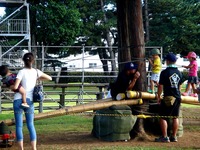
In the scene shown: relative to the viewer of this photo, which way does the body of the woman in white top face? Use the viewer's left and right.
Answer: facing away from the viewer

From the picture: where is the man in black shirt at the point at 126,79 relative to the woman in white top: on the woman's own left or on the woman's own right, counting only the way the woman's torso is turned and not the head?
on the woman's own right

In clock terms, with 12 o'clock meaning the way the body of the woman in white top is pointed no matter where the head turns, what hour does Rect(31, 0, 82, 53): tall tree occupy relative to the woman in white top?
The tall tree is roughly at 12 o'clock from the woman in white top.

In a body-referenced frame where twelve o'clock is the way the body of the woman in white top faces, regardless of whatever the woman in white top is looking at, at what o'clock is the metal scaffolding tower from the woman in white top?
The metal scaffolding tower is roughly at 12 o'clock from the woman in white top.

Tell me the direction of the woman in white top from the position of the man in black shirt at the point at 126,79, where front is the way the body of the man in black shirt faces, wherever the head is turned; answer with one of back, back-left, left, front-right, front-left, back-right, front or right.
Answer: right

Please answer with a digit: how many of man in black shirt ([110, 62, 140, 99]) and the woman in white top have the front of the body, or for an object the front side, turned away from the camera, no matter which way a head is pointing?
1

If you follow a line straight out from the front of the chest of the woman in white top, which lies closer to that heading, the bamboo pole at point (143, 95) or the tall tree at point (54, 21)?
the tall tree

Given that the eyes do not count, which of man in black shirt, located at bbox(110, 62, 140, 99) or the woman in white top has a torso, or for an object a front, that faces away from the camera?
the woman in white top
